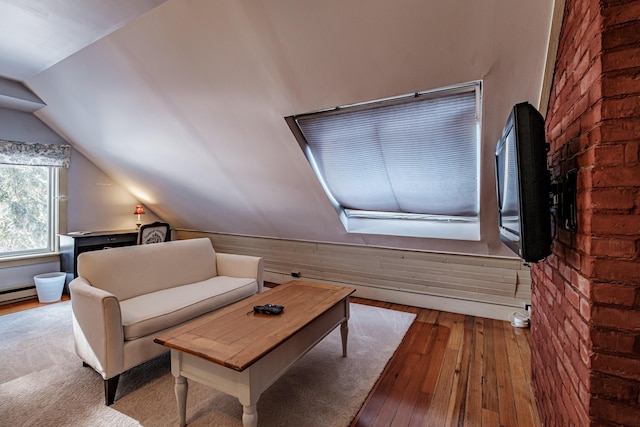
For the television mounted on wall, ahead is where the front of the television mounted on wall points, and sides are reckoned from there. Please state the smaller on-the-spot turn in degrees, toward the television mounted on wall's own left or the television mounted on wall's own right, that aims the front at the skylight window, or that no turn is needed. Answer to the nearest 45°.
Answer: approximately 45° to the television mounted on wall's own right

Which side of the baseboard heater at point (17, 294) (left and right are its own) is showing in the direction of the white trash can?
left

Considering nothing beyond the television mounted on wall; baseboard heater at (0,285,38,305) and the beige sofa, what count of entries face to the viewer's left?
1

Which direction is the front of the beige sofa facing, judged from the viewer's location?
facing the viewer and to the right of the viewer

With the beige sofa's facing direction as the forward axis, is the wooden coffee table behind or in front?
in front

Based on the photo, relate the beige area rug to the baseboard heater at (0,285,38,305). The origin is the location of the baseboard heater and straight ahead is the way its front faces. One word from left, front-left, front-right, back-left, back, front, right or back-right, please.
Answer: front-right

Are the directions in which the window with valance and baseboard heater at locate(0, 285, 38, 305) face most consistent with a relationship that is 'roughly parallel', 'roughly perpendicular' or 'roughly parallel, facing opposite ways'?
roughly parallel

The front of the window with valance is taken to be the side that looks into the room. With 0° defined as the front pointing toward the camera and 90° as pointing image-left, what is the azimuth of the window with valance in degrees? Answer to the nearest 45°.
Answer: approximately 315°

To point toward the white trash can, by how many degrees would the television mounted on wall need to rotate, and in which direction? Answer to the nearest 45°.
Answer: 0° — it already faces it

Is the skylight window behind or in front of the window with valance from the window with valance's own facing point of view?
in front

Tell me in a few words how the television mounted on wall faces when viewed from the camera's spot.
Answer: facing to the left of the viewer

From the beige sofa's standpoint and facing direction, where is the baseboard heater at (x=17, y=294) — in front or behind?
behind
